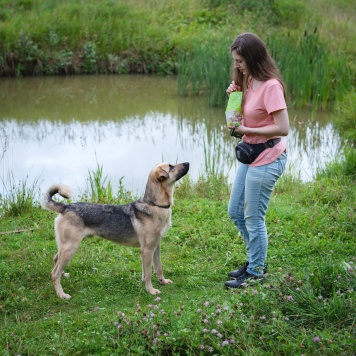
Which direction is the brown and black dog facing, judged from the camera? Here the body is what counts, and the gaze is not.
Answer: to the viewer's right

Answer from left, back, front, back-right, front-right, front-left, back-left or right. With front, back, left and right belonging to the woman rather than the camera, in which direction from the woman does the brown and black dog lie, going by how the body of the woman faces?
front

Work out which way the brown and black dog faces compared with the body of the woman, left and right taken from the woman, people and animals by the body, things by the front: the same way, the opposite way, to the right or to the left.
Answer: the opposite way

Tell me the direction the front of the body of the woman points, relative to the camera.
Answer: to the viewer's left

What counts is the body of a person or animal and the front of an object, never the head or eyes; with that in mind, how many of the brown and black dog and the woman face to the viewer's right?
1

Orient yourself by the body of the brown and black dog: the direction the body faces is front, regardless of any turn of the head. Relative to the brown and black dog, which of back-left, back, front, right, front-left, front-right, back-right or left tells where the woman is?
front
